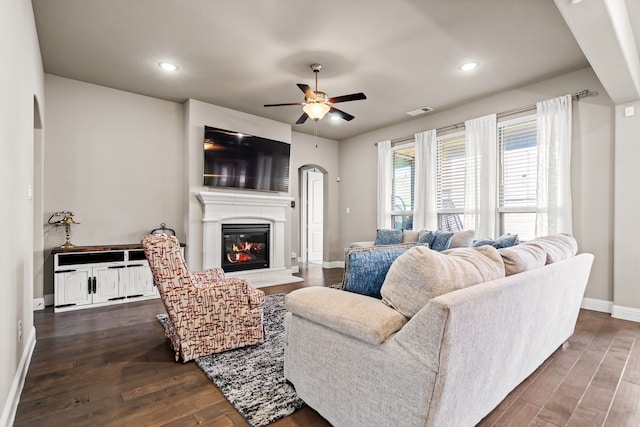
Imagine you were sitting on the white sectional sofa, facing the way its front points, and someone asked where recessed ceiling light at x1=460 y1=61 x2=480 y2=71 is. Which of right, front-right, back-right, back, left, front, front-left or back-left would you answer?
front-right

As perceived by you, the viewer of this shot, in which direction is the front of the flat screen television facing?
facing the viewer and to the right of the viewer

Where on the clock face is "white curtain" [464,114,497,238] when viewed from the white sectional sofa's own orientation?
The white curtain is roughly at 2 o'clock from the white sectional sofa.

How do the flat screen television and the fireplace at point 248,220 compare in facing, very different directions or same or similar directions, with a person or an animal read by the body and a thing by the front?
same or similar directions

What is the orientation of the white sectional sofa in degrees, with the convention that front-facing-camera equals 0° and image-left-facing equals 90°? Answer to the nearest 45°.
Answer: approximately 135°

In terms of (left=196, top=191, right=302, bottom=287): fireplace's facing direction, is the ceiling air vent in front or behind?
in front

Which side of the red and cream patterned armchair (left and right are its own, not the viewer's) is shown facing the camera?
right

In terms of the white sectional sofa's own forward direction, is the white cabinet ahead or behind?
ahead

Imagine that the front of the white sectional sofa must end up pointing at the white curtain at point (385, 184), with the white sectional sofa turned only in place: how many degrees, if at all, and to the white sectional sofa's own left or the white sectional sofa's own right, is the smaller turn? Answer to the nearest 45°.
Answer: approximately 45° to the white sectional sofa's own right

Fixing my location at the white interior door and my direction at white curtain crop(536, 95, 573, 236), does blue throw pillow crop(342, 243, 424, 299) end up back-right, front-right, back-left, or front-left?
front-right

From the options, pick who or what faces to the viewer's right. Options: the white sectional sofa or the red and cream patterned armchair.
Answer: the red and cream patterned armchair

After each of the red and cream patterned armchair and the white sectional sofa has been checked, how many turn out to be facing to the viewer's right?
1
